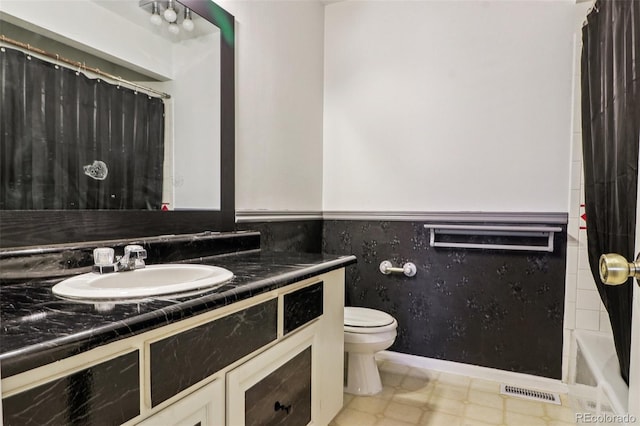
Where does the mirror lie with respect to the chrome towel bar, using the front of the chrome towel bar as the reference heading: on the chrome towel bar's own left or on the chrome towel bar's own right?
on the chrome towel bar's own right

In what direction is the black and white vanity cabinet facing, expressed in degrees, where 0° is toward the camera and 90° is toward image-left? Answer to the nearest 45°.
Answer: approximately 315°

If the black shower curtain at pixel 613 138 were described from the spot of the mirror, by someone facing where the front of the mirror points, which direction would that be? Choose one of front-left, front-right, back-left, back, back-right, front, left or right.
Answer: front

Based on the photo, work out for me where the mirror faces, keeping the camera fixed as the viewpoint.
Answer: facing the viewer and to the right of the viewer

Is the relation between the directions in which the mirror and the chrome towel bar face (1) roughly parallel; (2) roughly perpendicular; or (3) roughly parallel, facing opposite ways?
roughly perpendicular

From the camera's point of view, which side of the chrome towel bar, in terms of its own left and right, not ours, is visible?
front

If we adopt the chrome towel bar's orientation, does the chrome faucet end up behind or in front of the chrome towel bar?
in front

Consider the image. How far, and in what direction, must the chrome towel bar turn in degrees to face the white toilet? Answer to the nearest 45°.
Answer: approximately 45° to its right

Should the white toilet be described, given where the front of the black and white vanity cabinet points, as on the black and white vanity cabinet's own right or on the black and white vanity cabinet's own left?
on the black and white vanity cabinet's own left

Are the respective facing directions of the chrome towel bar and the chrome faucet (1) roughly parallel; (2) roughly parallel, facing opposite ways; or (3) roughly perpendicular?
roughly perpendicular

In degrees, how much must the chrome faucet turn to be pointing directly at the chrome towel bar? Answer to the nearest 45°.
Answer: approximately 45° to its left
